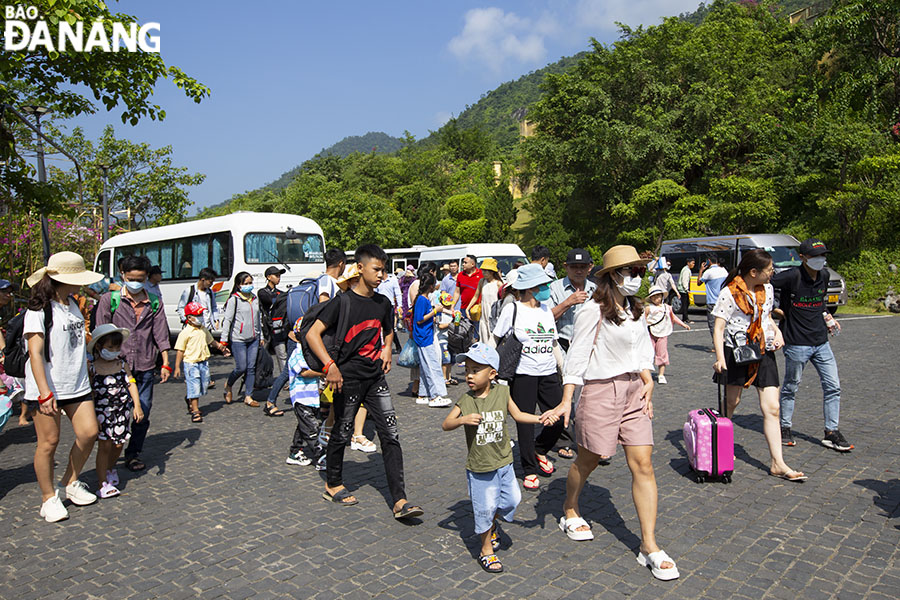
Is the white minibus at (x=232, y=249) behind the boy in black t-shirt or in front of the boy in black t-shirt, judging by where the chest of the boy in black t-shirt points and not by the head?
behind

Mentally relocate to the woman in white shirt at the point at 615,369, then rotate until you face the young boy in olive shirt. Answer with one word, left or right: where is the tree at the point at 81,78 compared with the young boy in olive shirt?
right

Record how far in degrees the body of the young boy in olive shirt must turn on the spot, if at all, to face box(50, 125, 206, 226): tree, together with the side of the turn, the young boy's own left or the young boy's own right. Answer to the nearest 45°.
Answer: approximately 135° to the young boy's own right

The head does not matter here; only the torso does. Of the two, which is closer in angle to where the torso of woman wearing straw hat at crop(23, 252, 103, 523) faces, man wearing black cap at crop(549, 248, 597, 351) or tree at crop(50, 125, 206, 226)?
the man wearing black cap

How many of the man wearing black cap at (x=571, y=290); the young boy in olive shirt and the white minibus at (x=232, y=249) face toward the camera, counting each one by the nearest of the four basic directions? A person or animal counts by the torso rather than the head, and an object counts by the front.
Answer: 2

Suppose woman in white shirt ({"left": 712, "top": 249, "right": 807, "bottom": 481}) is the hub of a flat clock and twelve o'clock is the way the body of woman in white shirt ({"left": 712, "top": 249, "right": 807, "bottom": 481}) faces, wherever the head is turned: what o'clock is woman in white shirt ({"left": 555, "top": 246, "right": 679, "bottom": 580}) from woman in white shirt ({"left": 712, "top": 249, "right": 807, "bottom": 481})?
woman in white shirt ({"left": 555, "top": 246, "right": 679, "bottom": 580}) is roughly at 2 o'clock from woman in white shirt ({"left": 712, "top": 249, "right": 807, "bottom": 481}).

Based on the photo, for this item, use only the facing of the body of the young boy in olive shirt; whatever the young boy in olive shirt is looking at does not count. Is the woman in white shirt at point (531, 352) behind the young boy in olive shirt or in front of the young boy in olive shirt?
behind

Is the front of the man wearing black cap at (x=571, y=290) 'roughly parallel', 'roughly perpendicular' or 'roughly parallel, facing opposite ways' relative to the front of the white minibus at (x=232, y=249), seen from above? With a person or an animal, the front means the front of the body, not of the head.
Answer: roughly perpendicular

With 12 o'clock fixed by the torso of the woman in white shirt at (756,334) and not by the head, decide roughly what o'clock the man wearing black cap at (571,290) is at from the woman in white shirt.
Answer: The man wearing black cap is roughly at 4 o'clock from the woman in white shirt.

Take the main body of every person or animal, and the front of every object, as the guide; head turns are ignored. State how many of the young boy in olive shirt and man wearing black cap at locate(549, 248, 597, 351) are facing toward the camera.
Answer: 2
